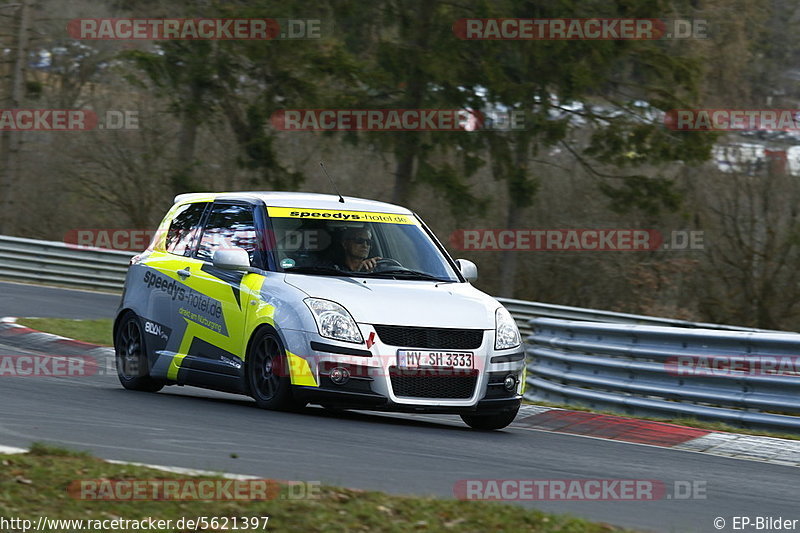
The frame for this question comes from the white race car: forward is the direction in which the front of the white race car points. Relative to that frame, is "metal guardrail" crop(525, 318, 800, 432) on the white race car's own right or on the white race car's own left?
on the white race car's own left

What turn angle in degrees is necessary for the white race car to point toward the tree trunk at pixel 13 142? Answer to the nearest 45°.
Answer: approximately 135° to its left

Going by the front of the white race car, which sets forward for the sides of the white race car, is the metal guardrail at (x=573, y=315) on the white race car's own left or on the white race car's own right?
on the white race car's own left

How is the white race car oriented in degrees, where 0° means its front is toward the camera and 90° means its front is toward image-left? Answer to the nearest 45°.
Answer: approximately 315°

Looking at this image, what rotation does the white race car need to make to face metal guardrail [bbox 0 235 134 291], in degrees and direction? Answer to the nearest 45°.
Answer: approximately 135° to its left
